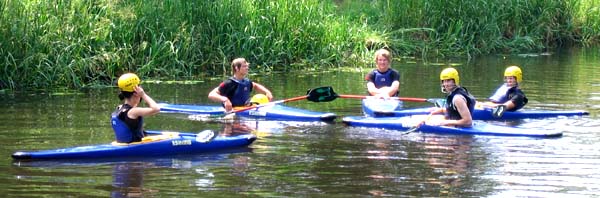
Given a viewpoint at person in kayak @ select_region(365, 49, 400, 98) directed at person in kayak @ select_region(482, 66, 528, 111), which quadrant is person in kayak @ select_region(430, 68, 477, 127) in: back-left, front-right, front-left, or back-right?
front-right

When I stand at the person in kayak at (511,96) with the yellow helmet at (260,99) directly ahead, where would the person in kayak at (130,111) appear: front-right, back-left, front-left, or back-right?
front-left

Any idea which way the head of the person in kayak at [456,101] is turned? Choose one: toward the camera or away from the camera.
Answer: toward the camera

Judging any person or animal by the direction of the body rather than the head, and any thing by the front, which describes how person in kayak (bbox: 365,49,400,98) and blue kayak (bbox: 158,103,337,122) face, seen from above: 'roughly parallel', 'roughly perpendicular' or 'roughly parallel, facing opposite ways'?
roughly perpendicular

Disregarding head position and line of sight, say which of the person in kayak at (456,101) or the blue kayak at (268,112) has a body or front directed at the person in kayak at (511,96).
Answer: the blue kayak

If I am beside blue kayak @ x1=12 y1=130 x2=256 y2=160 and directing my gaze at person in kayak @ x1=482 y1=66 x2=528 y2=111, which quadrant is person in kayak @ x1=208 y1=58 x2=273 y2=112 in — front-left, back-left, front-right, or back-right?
front-left

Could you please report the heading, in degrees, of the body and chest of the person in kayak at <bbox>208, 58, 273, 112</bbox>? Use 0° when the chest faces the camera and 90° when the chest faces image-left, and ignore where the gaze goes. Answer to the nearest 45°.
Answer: approximately 315°

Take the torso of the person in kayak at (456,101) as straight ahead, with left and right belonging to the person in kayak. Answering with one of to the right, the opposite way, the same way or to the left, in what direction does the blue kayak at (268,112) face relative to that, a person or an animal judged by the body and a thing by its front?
the opposite way

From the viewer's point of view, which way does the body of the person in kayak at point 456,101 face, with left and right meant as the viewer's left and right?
facing to the left of the viewer

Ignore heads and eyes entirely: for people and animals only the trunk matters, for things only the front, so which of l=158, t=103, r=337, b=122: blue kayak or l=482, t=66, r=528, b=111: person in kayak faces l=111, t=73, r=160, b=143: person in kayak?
l=482, t=66, r=528, b=111: person in kayak

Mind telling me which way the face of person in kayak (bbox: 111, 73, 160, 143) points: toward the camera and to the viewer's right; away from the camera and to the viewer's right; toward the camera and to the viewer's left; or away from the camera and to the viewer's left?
away from the camera and to the viewer's right

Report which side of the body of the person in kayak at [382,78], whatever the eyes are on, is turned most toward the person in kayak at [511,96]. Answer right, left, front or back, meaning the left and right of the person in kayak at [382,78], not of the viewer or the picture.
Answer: left

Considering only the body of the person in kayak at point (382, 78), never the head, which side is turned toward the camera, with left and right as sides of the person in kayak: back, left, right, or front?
front

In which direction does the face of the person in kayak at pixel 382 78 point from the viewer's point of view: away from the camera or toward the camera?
toward the camera

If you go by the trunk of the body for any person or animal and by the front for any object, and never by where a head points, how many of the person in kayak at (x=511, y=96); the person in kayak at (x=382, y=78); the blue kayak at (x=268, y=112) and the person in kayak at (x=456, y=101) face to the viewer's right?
1

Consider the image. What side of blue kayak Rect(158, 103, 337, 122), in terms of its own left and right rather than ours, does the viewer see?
right
